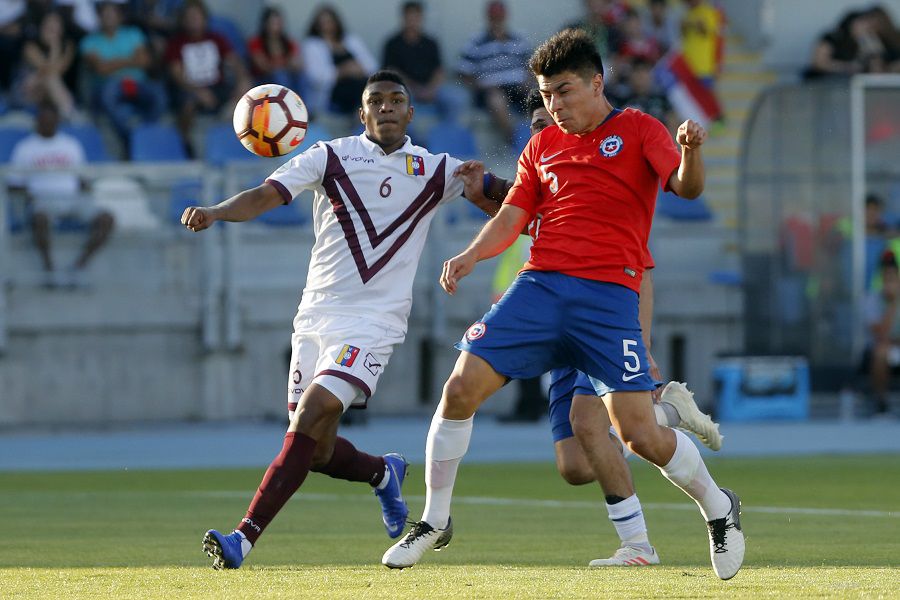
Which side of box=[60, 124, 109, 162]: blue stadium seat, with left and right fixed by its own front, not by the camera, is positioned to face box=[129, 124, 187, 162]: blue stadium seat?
left

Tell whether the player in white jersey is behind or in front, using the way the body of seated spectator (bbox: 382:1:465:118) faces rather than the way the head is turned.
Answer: in front

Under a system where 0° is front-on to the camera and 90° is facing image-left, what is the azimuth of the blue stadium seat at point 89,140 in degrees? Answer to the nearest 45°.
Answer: approximately 0°

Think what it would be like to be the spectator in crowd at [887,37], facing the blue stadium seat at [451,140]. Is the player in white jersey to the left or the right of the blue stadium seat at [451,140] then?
left

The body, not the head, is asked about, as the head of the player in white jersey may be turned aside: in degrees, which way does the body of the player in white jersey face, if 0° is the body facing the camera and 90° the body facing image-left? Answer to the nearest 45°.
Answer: approximately 0°
